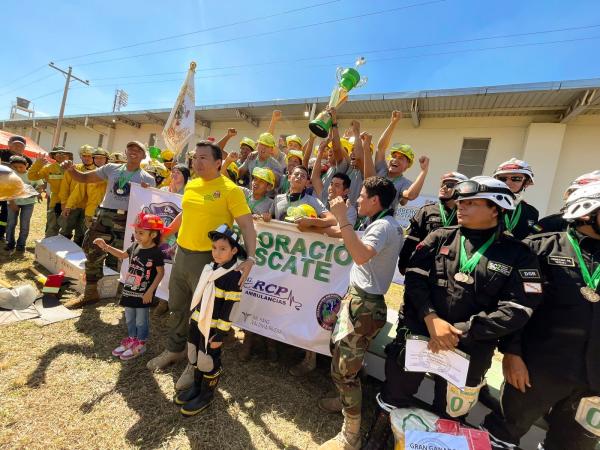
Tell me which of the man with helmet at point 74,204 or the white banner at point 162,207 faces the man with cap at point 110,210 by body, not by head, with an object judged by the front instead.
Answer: the man with helmet at point 74,204

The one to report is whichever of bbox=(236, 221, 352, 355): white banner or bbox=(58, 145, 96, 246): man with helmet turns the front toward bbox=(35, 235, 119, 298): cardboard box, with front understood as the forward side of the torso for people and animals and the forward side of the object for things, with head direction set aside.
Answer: the man with helmet

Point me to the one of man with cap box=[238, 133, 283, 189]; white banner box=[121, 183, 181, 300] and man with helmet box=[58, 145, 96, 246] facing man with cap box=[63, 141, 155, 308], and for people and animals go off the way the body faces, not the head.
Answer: man with helmet box=[58, 145, 96, 246]

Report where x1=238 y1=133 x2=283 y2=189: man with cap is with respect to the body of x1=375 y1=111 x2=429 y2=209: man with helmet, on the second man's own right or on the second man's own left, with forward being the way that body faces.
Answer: on the second man's own right

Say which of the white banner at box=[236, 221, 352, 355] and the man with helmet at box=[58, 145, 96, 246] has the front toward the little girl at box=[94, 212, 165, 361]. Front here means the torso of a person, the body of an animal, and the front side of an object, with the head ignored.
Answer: the man with helmet

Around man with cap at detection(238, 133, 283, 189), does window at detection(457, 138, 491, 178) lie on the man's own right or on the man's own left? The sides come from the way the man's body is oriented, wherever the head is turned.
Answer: on the man's own left

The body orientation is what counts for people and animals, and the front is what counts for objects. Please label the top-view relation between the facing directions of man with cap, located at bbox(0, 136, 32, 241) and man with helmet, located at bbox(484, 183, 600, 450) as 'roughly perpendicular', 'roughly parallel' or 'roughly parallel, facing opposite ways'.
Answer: roughly perpendicular

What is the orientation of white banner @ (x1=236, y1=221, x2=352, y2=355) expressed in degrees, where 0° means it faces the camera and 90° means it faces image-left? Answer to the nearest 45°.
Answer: approximately 0°

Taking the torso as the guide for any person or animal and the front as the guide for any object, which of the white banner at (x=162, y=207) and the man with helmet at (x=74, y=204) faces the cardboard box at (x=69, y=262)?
the man with helmet
